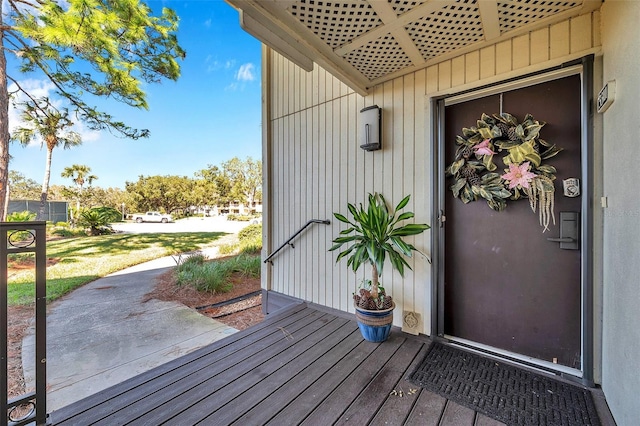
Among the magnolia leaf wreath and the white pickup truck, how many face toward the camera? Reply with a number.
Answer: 1

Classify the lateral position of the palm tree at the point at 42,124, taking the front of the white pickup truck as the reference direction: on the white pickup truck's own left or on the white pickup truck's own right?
on the white pickup truck's own right

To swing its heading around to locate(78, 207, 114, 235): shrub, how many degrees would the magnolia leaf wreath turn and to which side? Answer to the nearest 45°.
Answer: approximately 90° to its right

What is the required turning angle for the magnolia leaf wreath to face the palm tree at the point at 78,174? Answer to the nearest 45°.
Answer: approximately 90° to its right

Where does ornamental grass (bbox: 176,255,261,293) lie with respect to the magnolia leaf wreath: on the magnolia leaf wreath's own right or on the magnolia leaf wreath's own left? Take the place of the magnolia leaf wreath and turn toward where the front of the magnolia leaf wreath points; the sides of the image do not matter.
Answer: on the magnolia leaf wreath's own right

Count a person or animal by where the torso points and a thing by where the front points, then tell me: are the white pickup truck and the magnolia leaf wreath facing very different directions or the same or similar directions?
very different directions
